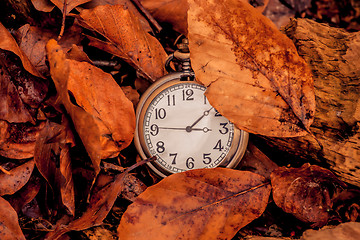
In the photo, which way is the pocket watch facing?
toward the camera

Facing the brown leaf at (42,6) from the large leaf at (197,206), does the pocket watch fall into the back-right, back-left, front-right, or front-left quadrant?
front-right
